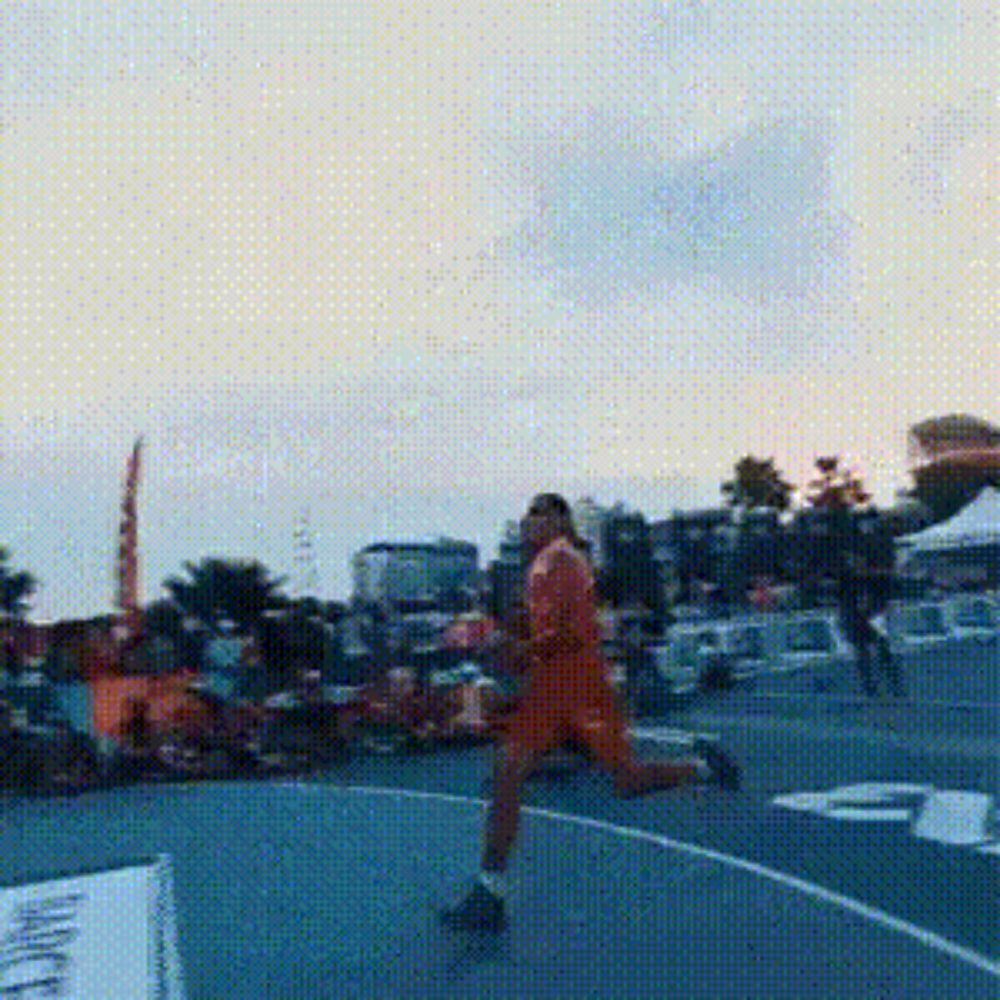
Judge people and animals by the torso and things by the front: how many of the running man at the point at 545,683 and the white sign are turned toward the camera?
1

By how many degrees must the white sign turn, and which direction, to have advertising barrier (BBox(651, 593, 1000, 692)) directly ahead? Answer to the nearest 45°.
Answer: approximately 135° to its left

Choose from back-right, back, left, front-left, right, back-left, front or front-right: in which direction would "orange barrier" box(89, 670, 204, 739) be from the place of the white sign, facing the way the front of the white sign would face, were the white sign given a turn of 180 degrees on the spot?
front

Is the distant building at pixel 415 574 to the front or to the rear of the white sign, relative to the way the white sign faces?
to the rear

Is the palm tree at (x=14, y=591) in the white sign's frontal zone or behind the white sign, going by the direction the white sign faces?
behind

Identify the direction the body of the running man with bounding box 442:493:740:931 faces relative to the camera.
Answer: to the viewer's left

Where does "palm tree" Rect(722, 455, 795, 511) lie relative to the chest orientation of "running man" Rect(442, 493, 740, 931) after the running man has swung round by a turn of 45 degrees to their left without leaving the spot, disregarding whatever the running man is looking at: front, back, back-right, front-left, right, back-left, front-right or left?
back-right

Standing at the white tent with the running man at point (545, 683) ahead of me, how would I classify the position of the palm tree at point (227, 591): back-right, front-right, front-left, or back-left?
front-right

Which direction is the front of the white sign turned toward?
toward the camera
